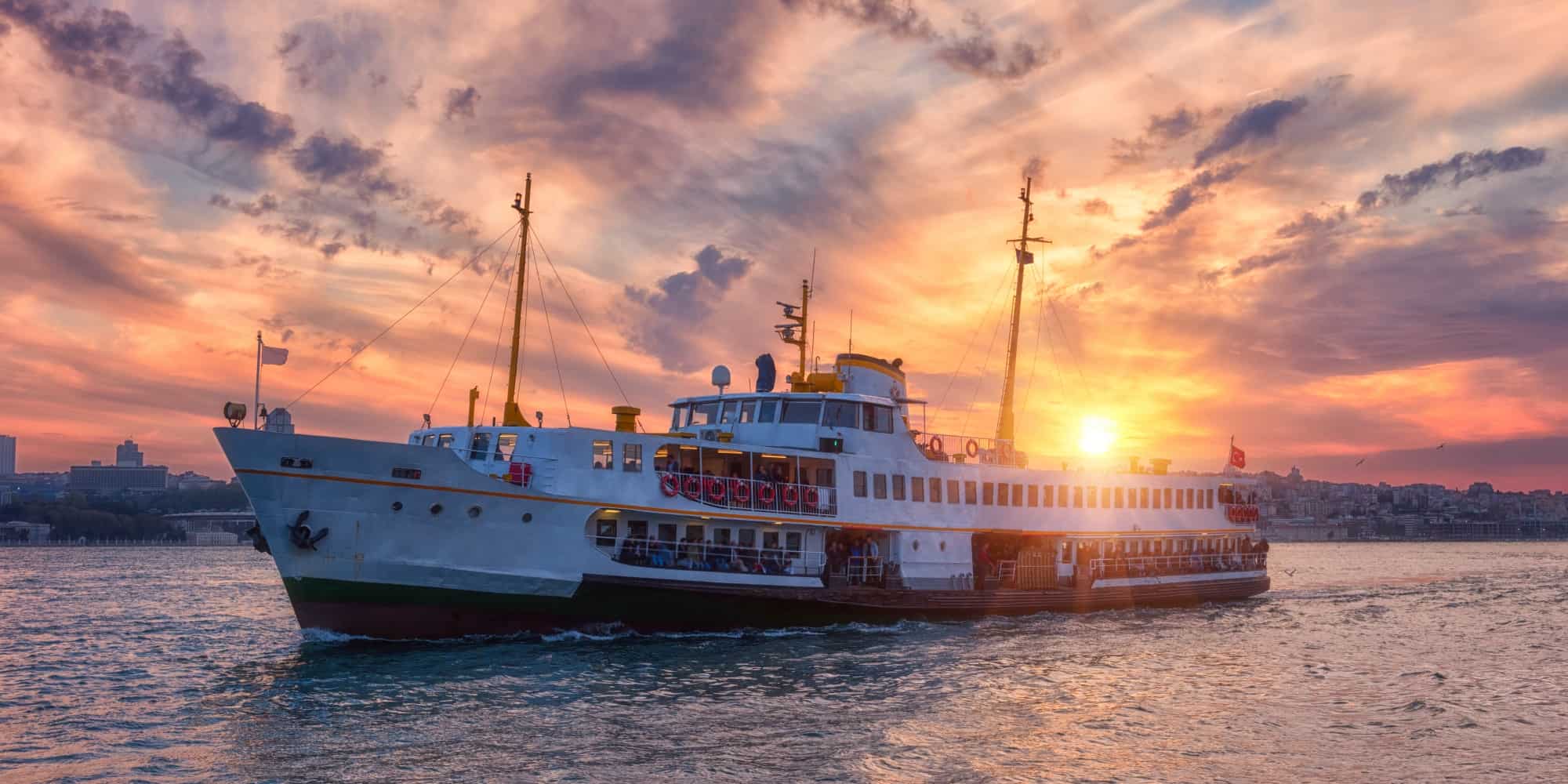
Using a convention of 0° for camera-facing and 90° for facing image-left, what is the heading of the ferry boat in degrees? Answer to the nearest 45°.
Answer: approximately 45°
